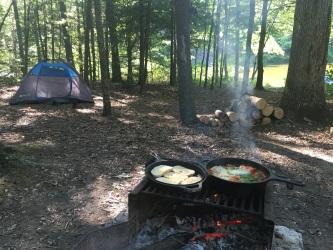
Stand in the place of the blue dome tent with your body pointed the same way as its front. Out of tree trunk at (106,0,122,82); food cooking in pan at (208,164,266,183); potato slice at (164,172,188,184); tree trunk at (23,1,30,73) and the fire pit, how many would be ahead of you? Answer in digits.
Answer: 3

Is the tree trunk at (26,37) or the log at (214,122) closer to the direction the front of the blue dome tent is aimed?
the log

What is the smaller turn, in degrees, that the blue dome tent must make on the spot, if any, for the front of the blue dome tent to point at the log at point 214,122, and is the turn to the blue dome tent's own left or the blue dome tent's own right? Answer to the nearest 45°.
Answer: approximately 45° to the blue dome tent's own left

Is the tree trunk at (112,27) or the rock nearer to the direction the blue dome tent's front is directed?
the rock

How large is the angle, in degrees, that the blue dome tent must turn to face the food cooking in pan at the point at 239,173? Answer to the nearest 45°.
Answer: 0° — it already faces it

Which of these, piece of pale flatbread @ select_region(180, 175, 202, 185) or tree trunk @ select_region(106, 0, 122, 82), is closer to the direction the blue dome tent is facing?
the piece of pale flatbread

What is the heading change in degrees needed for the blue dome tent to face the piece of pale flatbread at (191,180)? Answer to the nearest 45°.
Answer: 0° — it already faces it

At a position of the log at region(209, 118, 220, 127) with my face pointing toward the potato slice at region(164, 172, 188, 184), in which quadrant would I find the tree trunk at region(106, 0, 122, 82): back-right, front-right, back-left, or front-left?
back-right

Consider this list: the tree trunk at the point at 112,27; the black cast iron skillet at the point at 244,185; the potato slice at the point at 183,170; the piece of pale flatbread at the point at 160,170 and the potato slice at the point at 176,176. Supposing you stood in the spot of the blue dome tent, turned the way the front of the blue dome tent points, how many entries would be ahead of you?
4

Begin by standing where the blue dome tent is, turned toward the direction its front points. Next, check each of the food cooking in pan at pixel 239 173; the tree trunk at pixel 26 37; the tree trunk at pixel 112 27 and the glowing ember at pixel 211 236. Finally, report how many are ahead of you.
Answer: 2

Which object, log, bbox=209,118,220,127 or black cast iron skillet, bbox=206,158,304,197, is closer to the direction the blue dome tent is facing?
the black cast iron skillet

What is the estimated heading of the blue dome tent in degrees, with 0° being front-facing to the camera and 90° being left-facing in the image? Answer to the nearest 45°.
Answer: approximately 0°

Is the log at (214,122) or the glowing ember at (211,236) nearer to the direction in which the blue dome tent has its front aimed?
the glowing ember

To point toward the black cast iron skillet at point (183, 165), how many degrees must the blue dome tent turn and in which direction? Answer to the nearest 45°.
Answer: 0° — it already faces it
